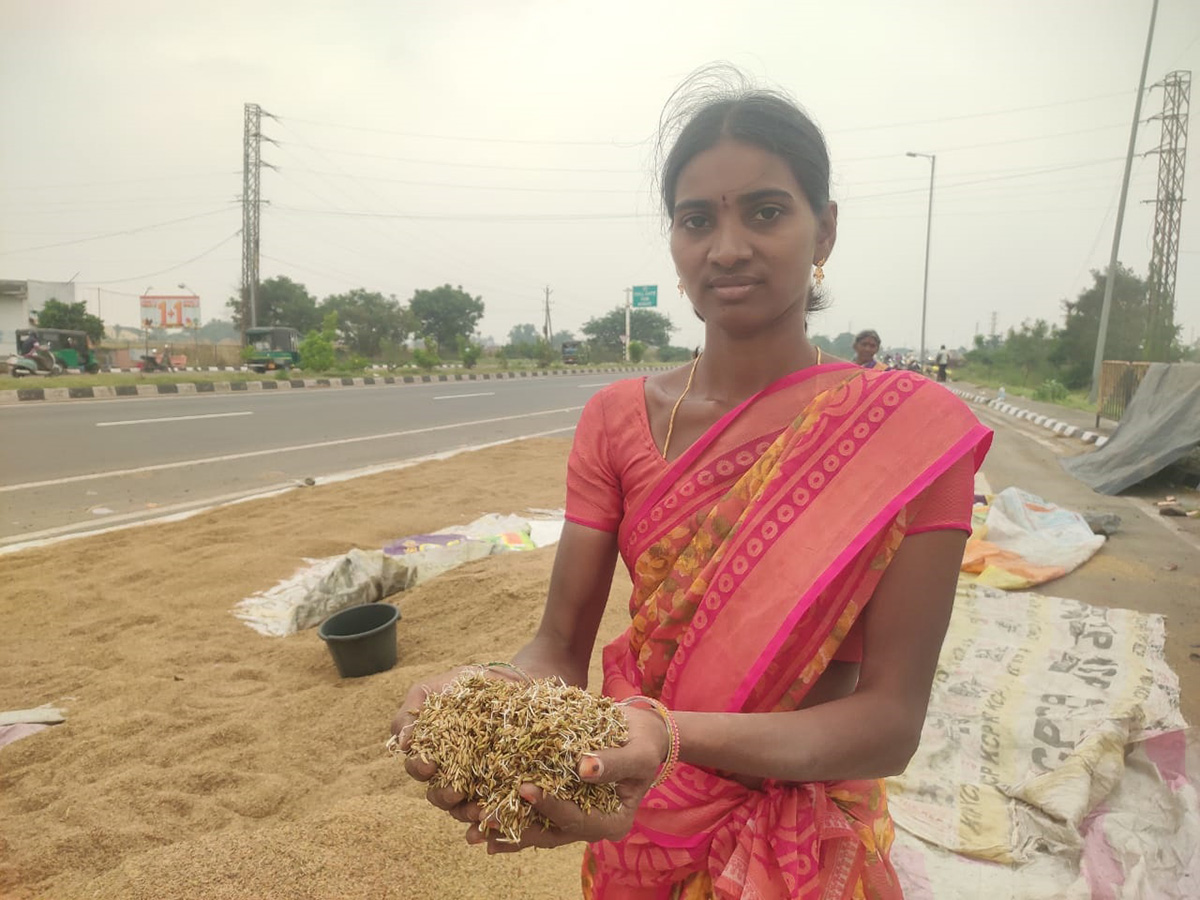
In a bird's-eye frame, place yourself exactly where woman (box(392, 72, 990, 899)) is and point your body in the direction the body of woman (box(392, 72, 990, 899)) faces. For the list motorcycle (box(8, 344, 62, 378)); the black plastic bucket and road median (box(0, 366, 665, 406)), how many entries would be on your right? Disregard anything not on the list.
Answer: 3

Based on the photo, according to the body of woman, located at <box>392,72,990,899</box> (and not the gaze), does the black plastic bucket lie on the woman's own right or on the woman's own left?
on the woman's own right

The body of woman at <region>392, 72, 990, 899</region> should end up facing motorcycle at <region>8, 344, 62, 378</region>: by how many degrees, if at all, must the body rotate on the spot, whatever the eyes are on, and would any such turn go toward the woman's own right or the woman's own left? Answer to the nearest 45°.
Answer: approximately 90° to the woman's own right

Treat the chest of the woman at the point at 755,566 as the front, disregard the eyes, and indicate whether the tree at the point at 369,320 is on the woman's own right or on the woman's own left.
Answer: on the woman's own right

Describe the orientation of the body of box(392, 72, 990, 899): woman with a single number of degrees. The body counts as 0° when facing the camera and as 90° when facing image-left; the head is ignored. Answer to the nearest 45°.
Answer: approximately 45°
